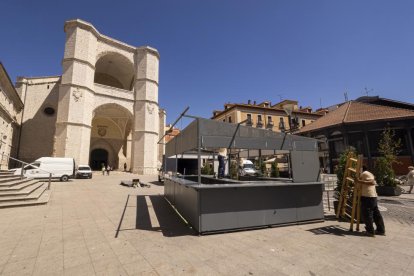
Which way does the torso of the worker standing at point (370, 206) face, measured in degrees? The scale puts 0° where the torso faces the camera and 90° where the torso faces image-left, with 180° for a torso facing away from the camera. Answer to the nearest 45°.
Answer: approximately 135°

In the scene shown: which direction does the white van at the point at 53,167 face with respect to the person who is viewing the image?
facing to the left of the viewer

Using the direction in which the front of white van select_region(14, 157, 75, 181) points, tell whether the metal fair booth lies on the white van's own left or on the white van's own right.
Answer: on the white van's own left

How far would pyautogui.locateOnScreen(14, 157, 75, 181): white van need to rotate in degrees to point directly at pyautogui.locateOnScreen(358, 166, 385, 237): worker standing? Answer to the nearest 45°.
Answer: approximately 90° to its left
